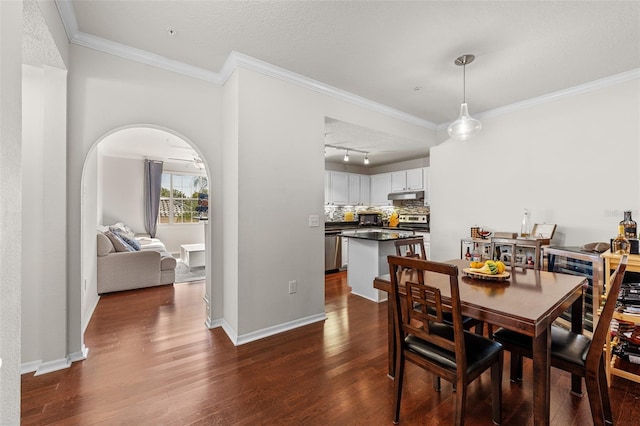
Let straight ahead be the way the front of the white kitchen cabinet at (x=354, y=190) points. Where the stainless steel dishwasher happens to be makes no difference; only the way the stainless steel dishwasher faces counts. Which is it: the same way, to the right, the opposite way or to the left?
the same way

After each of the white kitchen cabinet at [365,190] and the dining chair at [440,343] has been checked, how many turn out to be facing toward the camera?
1

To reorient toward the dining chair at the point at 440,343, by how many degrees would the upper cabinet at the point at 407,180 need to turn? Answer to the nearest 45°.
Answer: approximately 45° to its left

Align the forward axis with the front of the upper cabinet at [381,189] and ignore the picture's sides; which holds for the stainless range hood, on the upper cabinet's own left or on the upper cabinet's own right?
on the upper cabinet's own left

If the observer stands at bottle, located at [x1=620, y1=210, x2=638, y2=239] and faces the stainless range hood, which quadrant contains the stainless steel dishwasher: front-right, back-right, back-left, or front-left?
front-left

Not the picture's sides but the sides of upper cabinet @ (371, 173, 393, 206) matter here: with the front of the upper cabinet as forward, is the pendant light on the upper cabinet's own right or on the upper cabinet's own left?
on the upper cabinet's own left

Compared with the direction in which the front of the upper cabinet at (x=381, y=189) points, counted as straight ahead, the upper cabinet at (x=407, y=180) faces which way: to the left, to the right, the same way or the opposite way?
the same way

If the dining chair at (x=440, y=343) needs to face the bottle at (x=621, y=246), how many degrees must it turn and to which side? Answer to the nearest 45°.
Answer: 0° — it already faces it

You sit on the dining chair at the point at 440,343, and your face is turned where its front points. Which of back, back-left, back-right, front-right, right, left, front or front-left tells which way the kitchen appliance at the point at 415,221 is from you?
front-left

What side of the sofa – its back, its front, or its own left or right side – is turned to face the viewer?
right

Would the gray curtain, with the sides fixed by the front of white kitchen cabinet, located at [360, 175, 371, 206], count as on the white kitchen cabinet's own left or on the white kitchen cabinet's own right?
on the white kitchen cabinet's own right

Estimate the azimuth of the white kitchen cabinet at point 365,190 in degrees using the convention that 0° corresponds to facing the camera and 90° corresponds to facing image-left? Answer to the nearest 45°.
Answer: approximately 0°

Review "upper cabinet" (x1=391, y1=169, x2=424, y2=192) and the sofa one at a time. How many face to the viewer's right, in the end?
1

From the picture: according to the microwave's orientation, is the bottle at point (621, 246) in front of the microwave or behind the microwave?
in front

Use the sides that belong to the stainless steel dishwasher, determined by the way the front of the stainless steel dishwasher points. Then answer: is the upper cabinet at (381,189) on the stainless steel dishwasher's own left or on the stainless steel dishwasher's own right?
on the stainless steel dishwasher's own left

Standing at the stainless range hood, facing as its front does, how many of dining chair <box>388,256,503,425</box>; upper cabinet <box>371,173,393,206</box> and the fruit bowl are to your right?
1
